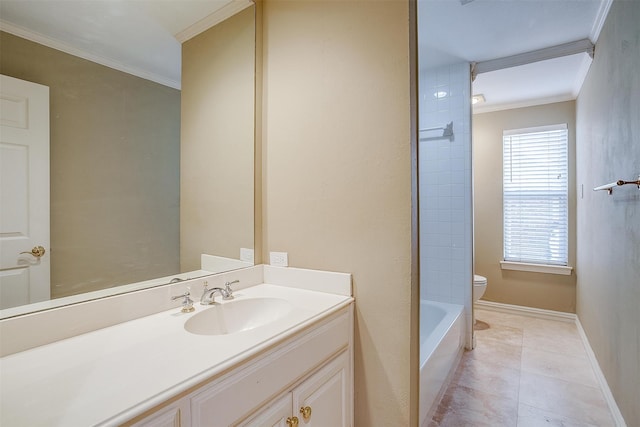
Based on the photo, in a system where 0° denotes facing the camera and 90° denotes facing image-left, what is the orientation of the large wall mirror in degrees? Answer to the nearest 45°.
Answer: approximately 315°

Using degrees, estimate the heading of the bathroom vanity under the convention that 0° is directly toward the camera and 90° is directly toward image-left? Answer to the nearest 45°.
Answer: approximately 315°

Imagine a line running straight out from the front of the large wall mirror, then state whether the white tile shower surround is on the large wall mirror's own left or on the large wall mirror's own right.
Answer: on the large wall mirror's own left

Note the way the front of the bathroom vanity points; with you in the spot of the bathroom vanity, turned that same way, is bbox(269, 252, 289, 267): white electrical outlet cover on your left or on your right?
on your left

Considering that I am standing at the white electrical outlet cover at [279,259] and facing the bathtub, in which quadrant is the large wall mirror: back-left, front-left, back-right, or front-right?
back-right

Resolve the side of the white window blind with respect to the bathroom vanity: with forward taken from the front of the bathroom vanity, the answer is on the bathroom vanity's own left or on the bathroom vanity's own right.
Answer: on the bathroom vanity's own left
